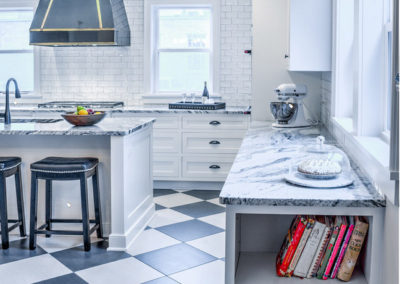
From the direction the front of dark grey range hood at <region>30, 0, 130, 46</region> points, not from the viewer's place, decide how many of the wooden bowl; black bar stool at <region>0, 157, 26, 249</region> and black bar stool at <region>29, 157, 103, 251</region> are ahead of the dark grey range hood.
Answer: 3

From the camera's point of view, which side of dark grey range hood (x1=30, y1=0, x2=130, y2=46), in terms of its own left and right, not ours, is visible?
front

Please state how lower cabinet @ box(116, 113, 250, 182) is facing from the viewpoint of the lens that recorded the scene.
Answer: facing the viewer

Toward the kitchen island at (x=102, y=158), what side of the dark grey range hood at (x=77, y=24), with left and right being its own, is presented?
front

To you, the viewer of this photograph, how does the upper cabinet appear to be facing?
facing to the left of the viewer

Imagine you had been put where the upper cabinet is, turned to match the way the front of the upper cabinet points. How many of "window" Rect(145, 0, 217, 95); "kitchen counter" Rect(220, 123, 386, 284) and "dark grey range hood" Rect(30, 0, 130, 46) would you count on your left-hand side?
1

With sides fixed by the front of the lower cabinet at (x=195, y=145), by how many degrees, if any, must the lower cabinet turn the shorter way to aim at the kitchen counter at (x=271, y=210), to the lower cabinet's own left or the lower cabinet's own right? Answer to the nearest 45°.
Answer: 0° — it already faces it

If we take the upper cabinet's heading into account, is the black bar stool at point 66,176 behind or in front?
in front

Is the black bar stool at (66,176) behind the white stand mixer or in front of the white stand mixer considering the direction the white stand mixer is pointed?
in front

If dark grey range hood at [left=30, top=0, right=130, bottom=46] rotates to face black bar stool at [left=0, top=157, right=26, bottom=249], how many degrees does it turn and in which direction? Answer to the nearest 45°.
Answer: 0° — it already faces it

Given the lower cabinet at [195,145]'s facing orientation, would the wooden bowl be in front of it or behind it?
in front
